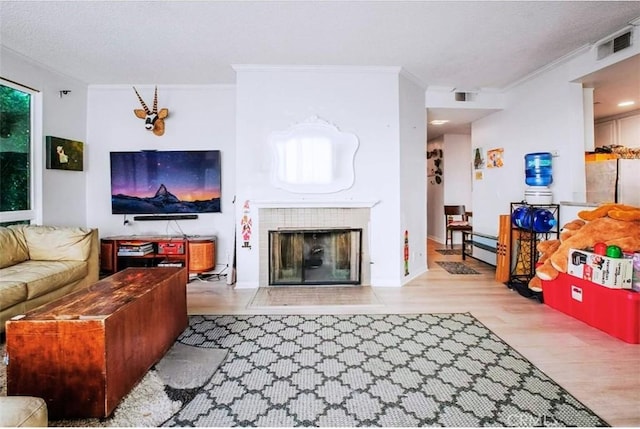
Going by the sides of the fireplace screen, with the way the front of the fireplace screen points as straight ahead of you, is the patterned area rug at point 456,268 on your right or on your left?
on your left

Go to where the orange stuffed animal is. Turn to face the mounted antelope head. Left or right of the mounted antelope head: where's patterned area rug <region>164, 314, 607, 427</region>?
left

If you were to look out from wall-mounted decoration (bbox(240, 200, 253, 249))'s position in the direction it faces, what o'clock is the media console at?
The media console is roughly at 4 o'clock from the wall-mounted decoration.

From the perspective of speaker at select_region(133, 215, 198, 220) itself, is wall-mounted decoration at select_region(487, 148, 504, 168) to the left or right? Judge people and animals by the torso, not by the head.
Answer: on its left

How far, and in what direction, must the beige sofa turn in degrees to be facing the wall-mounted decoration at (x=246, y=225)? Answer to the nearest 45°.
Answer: approximately 45° to its left

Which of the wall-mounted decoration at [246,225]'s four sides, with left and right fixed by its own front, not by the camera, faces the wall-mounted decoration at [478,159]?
left
